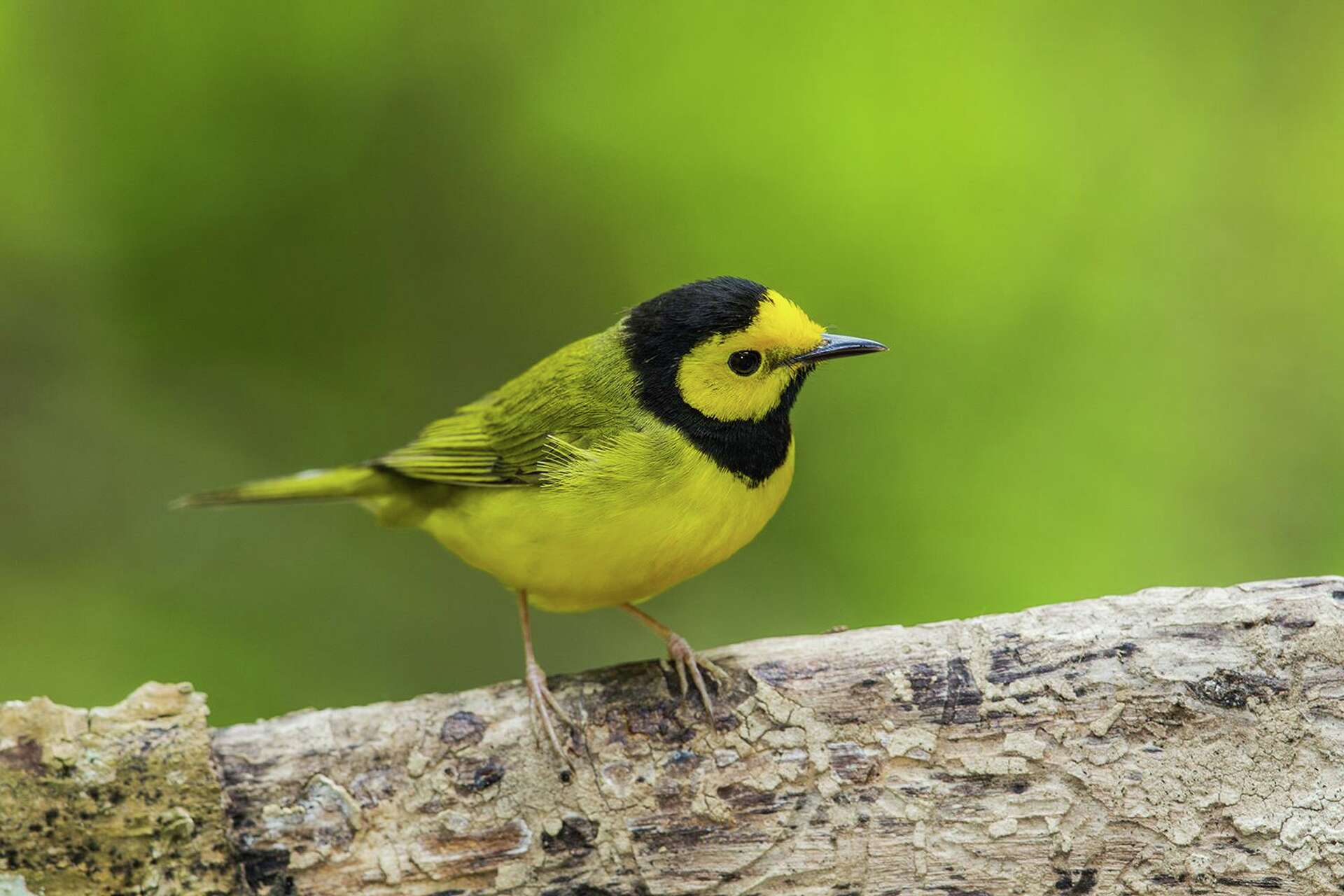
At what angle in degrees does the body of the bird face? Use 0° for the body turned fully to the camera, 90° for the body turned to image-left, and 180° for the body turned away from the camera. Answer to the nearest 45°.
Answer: approximately 270°
